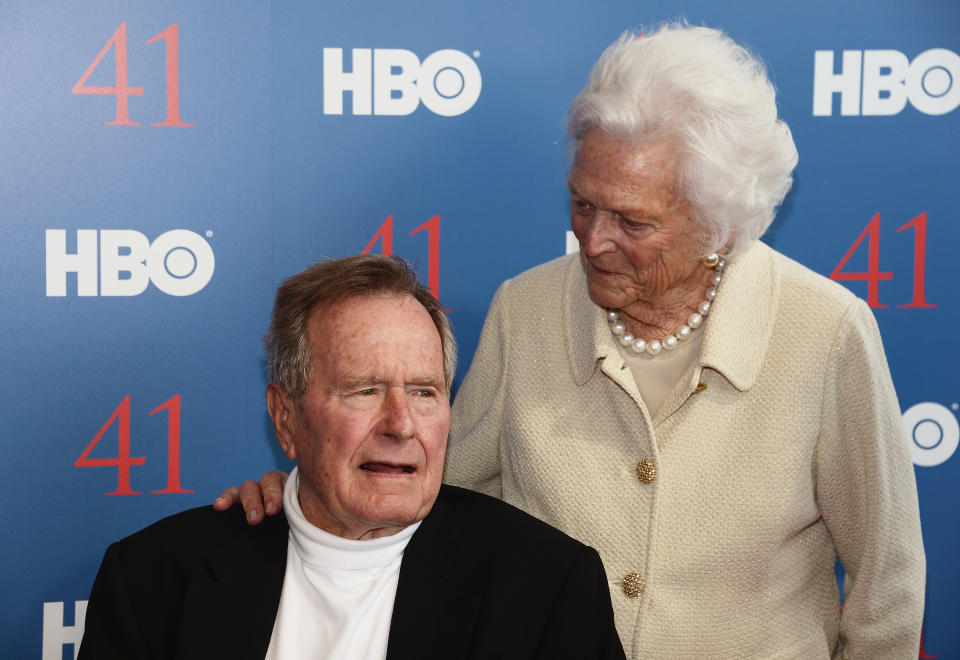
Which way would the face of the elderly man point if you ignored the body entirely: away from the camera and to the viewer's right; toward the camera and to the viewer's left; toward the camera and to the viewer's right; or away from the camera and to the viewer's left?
toward the camera and to the viewer's right

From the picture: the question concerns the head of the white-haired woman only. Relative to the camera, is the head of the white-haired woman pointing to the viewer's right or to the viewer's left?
to the viewer's left

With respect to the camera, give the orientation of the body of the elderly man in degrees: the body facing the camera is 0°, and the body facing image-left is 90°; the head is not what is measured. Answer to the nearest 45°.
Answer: approximately 0°

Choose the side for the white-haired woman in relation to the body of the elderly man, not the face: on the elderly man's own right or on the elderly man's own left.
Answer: on the elderly man's own left
